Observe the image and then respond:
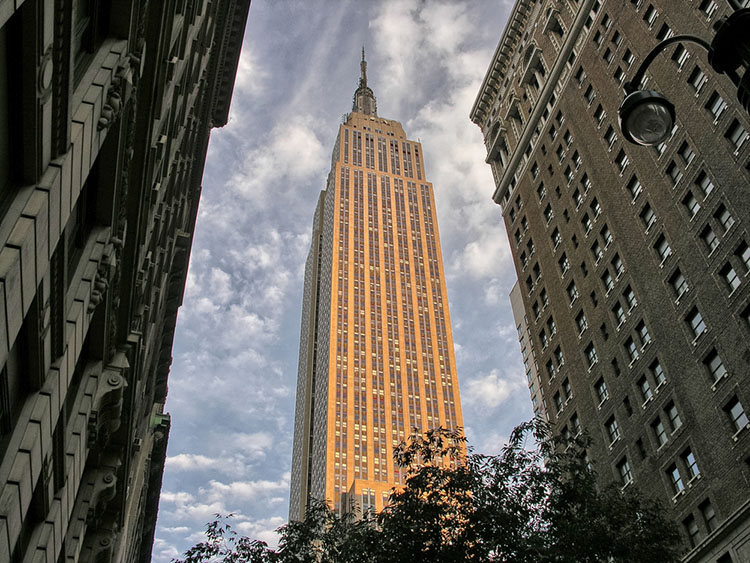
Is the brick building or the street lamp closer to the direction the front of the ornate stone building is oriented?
the brick building

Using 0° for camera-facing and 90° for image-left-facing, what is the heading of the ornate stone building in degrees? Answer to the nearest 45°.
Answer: approximately 270°

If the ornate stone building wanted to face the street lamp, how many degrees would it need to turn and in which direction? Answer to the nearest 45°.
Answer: approximately 45° to its right

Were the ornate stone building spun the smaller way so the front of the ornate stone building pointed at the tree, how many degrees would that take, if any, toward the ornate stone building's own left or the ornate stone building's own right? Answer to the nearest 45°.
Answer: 0° — it already faces it
